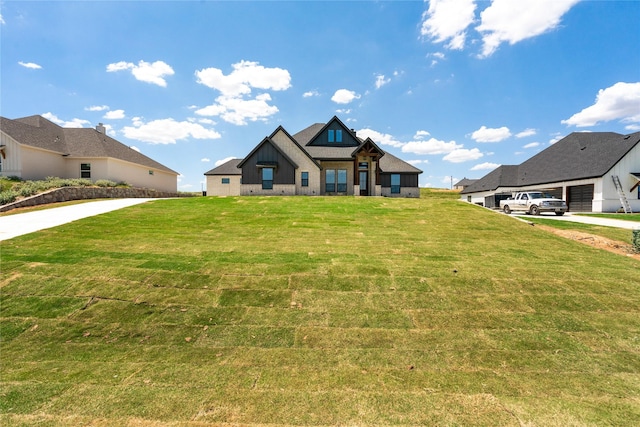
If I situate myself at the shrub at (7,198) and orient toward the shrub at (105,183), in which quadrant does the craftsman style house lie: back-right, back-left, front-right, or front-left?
front-right

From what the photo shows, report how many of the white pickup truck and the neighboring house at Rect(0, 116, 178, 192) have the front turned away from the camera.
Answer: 0

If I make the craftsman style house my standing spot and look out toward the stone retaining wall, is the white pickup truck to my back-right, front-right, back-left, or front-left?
back-left

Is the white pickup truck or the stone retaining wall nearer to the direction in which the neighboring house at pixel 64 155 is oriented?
the stone retaining wall

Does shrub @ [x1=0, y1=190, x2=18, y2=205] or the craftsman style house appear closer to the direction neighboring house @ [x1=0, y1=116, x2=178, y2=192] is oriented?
the shrub

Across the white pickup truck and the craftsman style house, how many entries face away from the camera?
0

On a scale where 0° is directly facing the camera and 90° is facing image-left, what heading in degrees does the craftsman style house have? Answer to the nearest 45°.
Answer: approximately 0°

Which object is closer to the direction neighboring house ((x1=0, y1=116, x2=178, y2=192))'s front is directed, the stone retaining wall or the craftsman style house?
the stone retaining wall

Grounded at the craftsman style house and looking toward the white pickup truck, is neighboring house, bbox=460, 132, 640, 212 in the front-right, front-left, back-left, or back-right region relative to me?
front-left

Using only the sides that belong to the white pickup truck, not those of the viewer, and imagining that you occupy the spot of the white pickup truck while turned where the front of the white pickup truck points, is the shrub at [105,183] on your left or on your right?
on your right

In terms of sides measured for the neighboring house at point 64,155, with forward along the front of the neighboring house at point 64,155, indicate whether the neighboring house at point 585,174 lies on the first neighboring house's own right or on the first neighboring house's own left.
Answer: on the first neighboring house's own left

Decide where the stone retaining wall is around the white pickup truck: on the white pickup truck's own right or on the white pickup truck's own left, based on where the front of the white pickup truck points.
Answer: on the white pickup truck's own right

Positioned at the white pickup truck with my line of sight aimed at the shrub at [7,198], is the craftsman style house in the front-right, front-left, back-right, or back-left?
front-right
